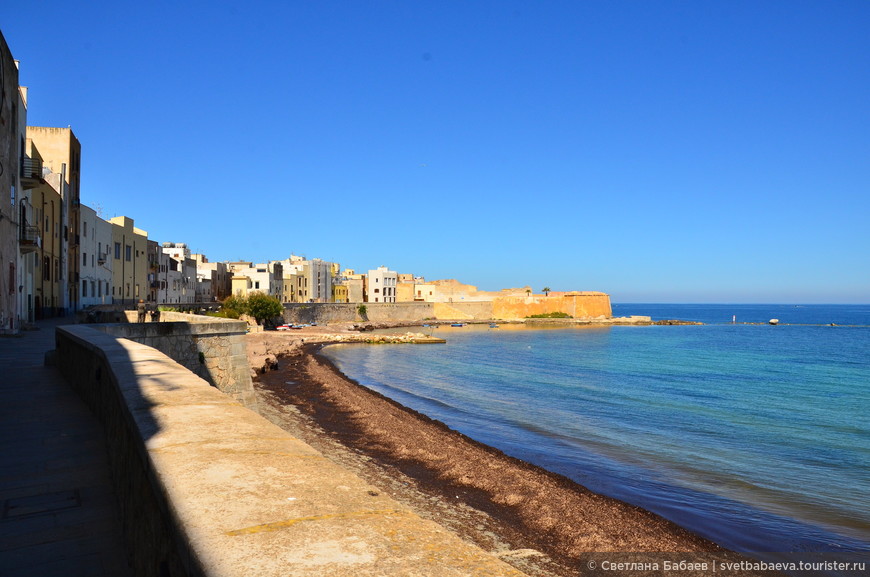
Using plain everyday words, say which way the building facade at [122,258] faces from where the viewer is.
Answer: facing the viewer and to the right of the viewer

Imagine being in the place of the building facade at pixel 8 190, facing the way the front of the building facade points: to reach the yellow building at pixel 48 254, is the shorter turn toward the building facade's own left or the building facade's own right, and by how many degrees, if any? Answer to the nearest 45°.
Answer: approximately 90° to the building facade's own left

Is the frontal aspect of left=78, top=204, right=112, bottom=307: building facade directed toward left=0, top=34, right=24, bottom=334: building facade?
no

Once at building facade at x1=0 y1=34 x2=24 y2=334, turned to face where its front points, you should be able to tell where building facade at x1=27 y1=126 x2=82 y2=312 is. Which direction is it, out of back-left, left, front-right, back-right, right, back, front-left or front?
left

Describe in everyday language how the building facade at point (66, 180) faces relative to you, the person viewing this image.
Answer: facing to the right of the viewer

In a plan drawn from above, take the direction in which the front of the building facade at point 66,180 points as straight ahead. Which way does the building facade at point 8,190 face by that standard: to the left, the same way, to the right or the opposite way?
the same way

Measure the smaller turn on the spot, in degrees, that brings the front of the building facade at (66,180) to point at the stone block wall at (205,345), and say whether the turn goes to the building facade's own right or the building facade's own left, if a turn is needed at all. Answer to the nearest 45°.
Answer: approximately 90° to the building facade's own right

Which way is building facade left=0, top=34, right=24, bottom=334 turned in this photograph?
to the viewer's right

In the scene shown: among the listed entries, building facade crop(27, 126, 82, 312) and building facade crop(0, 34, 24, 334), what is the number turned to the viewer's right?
2

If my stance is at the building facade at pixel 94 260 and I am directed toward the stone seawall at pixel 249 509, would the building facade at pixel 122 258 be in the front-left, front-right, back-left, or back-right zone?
back-left

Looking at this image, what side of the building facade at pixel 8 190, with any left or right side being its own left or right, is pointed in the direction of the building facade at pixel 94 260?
left

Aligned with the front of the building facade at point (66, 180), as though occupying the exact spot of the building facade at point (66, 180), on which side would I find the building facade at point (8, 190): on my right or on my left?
on my right

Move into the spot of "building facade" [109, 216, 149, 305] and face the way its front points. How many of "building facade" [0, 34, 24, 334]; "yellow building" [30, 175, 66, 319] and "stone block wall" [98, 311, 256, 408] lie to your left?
0

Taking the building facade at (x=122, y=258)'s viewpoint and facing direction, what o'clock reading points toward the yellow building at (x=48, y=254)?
The yellow building is roughly at 2 o'clock from the building facade.
